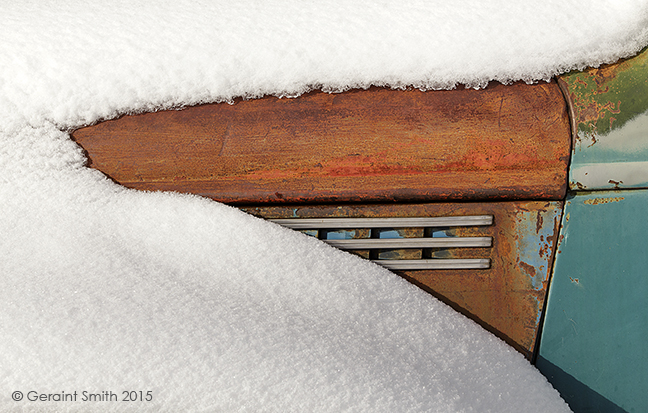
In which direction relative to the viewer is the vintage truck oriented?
to the viewer's left
